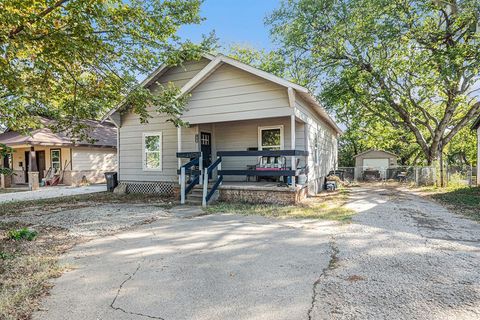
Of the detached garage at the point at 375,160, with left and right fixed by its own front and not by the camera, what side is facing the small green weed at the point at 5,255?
front

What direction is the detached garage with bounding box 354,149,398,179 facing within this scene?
toward the camera

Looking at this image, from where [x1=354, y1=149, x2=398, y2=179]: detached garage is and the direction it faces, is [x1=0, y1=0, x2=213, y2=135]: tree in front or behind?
in front

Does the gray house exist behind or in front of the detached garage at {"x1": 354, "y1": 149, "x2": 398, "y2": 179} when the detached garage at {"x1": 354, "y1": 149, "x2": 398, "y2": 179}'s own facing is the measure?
in front
